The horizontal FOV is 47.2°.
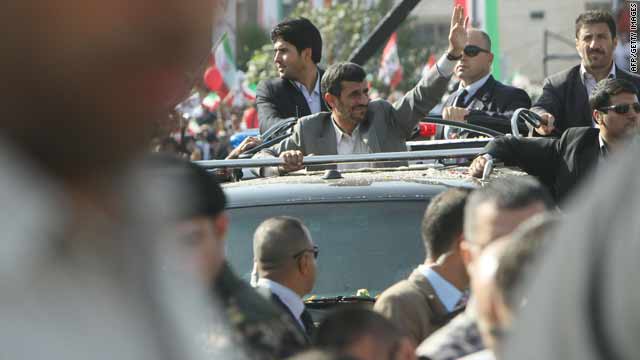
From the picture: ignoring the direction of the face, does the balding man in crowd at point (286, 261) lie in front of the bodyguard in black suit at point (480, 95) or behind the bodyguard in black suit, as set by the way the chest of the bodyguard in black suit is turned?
in front

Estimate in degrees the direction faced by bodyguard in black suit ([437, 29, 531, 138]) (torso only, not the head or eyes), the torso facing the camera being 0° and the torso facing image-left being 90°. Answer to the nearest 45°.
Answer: approximately 45°

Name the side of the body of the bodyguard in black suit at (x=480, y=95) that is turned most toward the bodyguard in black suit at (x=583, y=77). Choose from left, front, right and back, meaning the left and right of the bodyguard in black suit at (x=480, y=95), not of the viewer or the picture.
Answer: left

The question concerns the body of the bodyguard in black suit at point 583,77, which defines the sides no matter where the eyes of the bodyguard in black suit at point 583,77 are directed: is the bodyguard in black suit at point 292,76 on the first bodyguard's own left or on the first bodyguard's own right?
on the first bodyguard's own right

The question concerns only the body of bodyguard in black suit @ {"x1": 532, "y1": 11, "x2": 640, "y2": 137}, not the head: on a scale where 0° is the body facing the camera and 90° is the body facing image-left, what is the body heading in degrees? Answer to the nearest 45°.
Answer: approximately 0°

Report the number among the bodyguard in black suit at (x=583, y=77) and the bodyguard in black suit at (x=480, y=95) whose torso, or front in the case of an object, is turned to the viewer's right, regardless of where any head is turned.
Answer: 0
